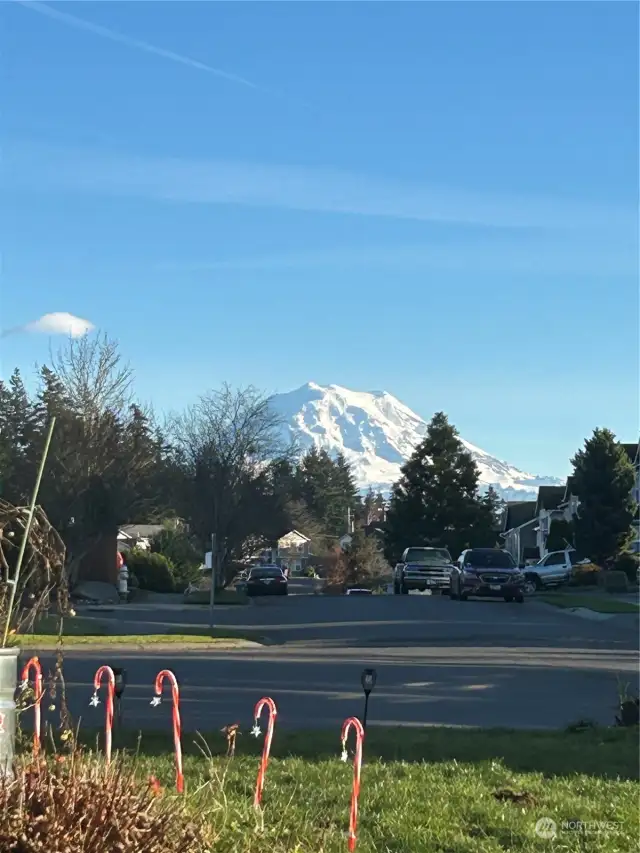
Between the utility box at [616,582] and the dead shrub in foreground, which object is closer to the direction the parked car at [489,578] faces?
the dead shrub in foreground

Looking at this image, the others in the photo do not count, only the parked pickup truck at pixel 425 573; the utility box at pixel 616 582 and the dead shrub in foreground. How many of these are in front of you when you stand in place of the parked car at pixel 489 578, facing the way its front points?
1

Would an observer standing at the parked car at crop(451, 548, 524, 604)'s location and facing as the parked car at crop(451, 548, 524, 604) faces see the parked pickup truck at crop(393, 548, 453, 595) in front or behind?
behind

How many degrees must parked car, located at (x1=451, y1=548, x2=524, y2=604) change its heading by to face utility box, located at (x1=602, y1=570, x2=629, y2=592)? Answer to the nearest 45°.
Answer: approximately 135° to its left

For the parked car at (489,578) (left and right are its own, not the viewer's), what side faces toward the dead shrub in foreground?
front

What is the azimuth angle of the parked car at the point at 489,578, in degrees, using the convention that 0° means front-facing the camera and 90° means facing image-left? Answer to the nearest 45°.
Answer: approximately 0°
